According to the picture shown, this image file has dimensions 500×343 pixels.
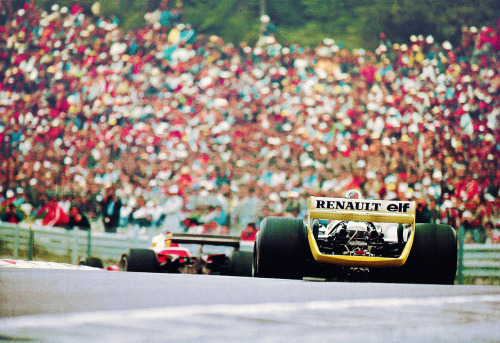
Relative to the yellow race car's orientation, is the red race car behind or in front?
in front

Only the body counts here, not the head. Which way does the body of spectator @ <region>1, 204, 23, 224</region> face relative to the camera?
toward the camera

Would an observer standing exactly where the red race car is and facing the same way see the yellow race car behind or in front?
behind

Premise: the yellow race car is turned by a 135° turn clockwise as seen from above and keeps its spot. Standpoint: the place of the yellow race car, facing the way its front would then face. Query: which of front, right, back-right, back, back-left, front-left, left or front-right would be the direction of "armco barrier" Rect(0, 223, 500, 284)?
back

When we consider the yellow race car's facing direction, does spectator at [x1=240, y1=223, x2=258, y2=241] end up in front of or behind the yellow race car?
in front

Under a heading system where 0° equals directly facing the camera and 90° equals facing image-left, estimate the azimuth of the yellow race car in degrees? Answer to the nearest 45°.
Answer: approximately 180°

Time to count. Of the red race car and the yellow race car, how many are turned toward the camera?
0

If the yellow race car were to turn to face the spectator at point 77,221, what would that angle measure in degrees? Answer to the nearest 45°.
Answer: approximately 45° to its left

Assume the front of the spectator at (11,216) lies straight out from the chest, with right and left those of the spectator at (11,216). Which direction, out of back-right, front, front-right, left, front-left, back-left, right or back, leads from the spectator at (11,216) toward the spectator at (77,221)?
front-left

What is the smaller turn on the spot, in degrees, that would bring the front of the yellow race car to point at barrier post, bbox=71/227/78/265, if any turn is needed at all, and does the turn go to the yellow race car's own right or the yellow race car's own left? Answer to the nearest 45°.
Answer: approximately 45° to the yellow race car's own left

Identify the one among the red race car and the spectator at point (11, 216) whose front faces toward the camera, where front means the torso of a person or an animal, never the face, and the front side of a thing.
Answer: the spectator

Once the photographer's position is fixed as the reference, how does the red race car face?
facing away from the viewer and to the left of the viewer

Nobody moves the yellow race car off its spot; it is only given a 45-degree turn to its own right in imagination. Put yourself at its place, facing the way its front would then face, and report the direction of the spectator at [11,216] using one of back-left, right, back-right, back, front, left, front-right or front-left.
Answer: left

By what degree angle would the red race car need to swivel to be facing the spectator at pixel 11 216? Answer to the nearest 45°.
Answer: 0° — it already faces them

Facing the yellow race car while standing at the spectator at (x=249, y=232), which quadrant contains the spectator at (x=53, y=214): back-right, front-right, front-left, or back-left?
back-right

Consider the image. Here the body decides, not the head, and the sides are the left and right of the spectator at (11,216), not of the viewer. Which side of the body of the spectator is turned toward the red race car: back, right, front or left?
front
